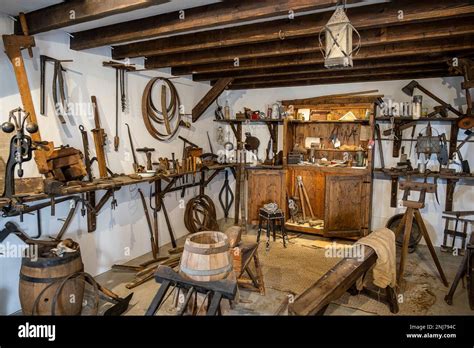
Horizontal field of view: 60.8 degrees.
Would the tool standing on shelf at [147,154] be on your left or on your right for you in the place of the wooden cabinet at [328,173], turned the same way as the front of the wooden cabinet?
on your right

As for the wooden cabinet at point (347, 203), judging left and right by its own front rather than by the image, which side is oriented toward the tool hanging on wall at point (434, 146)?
left

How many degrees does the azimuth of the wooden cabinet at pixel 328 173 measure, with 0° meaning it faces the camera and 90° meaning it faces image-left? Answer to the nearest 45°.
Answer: approximately 0°

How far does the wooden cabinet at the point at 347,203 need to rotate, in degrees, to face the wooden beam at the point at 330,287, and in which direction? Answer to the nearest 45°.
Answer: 0° — it already faces it

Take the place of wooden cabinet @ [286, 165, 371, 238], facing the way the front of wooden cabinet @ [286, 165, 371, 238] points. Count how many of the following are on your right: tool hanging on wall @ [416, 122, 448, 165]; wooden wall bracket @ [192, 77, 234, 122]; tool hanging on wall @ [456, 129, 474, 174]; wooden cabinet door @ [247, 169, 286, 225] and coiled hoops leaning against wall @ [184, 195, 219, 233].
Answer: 3

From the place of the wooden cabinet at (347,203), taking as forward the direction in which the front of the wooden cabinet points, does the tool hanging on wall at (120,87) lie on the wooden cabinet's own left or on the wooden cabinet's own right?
on the wooden cabinet's own right

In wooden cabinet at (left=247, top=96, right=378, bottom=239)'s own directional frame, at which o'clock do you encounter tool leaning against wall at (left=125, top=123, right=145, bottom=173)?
The tool leaning against wall is roughly at 2 o'clock from the wooden cabinet.

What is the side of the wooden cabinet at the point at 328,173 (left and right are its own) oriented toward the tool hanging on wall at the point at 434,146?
left

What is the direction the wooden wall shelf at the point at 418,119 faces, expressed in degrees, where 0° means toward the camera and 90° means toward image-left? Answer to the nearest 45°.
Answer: approximately 0°
